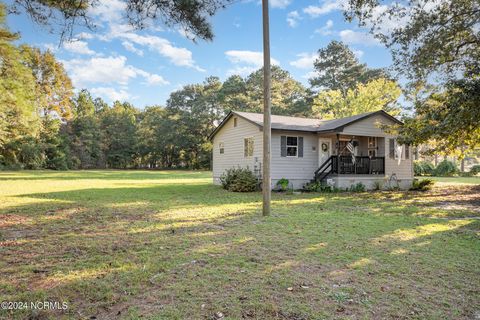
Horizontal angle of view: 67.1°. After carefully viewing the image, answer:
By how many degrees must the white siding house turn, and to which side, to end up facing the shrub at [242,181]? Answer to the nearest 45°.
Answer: approximately 90° to its right

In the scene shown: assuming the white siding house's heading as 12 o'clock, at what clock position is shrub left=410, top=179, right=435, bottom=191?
The shrub is roughly at 10 o'clock from the white siding house.

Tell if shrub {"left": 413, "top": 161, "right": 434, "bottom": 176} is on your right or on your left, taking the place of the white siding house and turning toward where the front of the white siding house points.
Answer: on your left

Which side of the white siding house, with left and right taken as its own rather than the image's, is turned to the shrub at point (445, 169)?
left

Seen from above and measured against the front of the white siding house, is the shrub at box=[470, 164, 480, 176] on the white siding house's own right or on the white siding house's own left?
on the white siding house's own left

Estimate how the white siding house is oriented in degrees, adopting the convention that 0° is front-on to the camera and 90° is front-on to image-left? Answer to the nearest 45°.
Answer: approximately 315°
